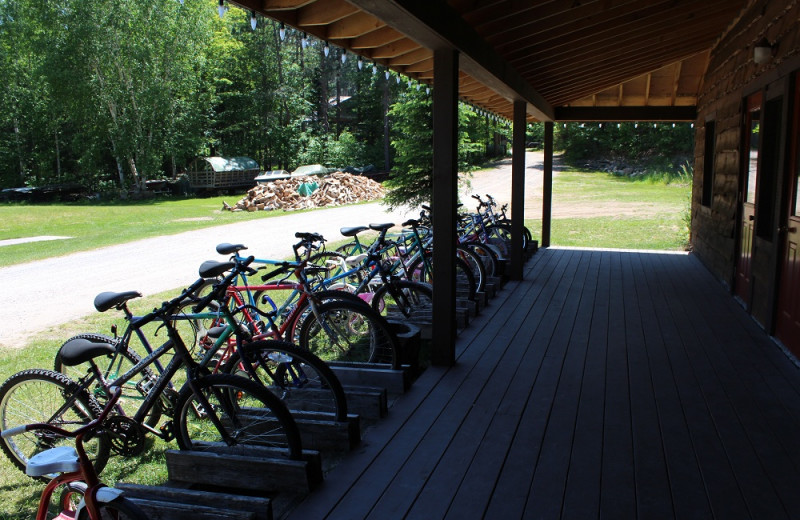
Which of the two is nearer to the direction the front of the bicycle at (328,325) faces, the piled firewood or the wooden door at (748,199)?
the wooden door

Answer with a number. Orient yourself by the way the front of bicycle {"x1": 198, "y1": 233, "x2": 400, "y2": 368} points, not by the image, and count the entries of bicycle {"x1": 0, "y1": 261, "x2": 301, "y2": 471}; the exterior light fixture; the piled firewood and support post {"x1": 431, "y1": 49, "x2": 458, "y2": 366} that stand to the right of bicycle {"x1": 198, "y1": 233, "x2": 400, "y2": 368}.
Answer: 1

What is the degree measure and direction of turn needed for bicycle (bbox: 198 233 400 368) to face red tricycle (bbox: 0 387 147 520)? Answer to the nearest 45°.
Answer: approximately 90° to its right

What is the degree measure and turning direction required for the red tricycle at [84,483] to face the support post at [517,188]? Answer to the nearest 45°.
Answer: approximately 90° to its left

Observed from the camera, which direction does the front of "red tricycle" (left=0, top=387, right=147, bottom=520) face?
facing the viewer and to the right of the viewer

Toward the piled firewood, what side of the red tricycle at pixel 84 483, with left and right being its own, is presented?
left

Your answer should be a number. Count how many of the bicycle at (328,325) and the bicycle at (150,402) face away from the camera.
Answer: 0

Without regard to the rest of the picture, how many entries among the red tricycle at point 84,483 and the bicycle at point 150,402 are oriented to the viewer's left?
0

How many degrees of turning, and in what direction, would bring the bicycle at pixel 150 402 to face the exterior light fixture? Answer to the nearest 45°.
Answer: approximately 45° to its left

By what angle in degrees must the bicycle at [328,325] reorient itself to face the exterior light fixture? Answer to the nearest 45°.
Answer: approximately 45° to its left

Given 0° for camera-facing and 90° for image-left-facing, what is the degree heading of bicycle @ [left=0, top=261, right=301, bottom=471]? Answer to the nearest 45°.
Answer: approximately 315°
